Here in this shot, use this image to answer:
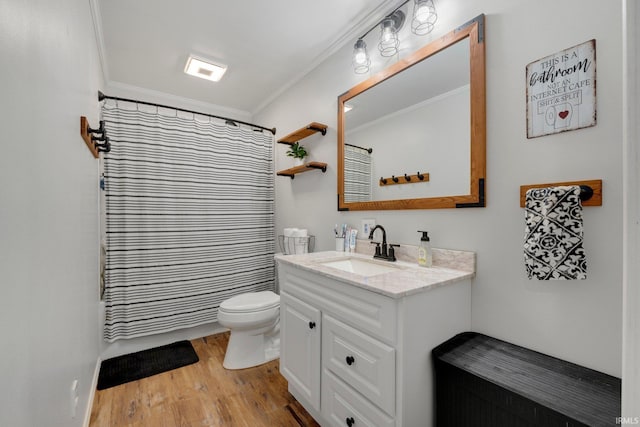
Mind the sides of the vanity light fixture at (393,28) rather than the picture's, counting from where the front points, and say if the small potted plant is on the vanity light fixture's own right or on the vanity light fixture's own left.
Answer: on the vanity light fixture's own right

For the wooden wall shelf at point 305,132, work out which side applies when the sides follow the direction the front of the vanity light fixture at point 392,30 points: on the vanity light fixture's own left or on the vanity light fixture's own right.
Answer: on the vanity light fixture's own right

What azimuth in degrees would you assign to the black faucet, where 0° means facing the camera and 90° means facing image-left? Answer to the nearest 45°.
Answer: approximately 45°

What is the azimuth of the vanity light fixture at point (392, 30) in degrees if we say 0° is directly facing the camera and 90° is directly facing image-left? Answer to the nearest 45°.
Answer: approximately 45°
